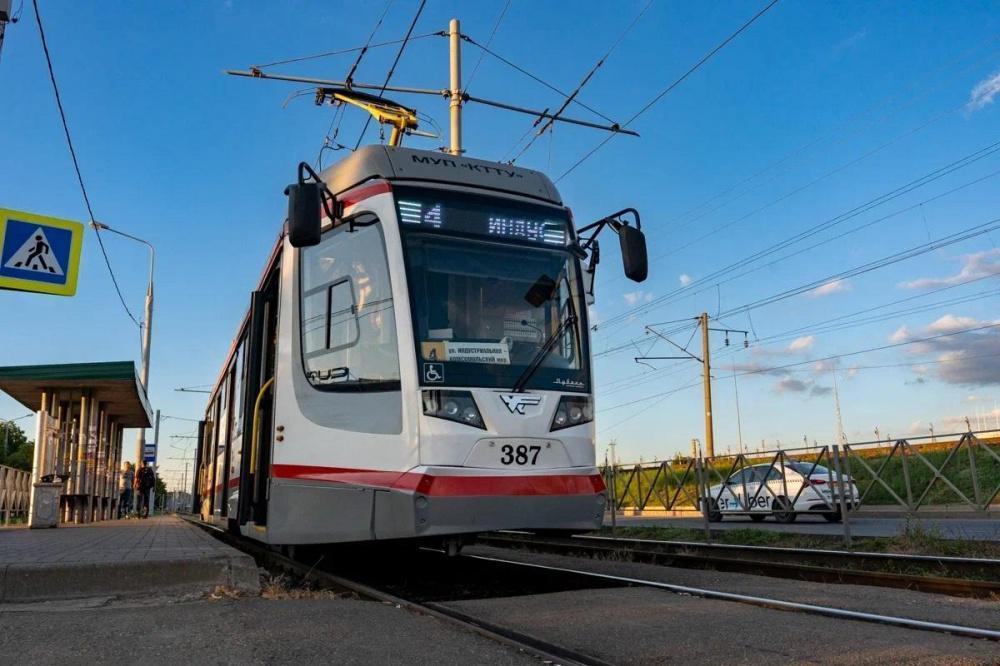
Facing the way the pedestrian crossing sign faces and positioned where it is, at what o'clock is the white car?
The white car is roughly at 9 o'clock from the pedestrian crossing sign.

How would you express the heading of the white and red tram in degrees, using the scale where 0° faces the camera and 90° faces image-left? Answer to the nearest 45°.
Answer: approximately 315°

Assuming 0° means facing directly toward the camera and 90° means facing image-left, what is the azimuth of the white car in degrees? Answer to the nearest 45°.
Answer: approximately 135°

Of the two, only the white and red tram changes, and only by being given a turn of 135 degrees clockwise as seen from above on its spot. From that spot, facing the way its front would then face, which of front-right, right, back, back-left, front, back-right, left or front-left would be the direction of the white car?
back-right

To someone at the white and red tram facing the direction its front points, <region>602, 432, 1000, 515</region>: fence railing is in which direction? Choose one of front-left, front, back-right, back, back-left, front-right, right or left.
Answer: left

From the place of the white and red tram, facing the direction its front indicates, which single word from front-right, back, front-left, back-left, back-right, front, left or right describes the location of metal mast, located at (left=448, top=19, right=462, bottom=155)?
back-left

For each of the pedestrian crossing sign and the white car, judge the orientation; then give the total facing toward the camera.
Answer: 1

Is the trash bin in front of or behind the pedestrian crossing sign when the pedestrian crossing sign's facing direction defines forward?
behind

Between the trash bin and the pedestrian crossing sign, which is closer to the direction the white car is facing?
the trash bin

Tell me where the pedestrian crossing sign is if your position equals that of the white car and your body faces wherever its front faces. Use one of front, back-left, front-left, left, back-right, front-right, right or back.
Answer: left

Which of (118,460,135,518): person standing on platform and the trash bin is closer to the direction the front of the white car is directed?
the person standing on platform
